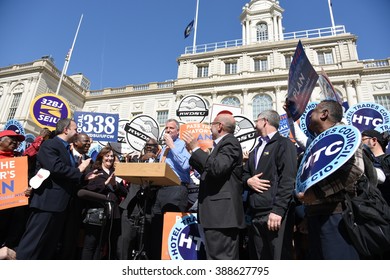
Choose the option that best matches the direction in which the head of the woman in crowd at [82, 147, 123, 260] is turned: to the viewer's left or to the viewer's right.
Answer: to the viewer's right

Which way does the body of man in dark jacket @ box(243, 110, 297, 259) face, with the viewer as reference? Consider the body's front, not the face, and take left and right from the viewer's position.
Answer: facing the viewer and to the left of the viewer

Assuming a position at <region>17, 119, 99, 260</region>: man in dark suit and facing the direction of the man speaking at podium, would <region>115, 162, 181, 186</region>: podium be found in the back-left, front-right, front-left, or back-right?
front-right

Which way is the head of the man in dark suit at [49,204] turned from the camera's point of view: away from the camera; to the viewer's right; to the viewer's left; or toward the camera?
to the viewer's right

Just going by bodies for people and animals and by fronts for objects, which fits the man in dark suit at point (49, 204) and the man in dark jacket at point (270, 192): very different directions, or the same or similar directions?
very different directions

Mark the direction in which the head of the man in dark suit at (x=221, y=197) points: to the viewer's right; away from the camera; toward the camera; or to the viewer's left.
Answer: to the viewer's left

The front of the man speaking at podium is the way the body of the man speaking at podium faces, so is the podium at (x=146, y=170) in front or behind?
in front

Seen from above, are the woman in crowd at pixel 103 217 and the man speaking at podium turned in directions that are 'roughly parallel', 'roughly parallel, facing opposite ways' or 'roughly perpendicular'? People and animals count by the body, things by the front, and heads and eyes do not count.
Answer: roughly perpendicular

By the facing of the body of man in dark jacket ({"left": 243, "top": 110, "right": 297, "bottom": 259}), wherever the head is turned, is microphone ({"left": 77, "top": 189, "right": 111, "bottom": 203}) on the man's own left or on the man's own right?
on the man's own right

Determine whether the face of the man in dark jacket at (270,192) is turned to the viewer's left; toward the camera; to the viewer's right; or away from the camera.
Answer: to the viewer's left

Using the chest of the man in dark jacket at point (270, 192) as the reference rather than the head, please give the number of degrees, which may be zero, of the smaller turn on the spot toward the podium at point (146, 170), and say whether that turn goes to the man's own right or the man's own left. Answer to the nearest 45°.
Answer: approximately 45° to the man's own right

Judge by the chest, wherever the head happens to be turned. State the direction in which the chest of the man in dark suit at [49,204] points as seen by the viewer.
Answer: to the viewer's right
